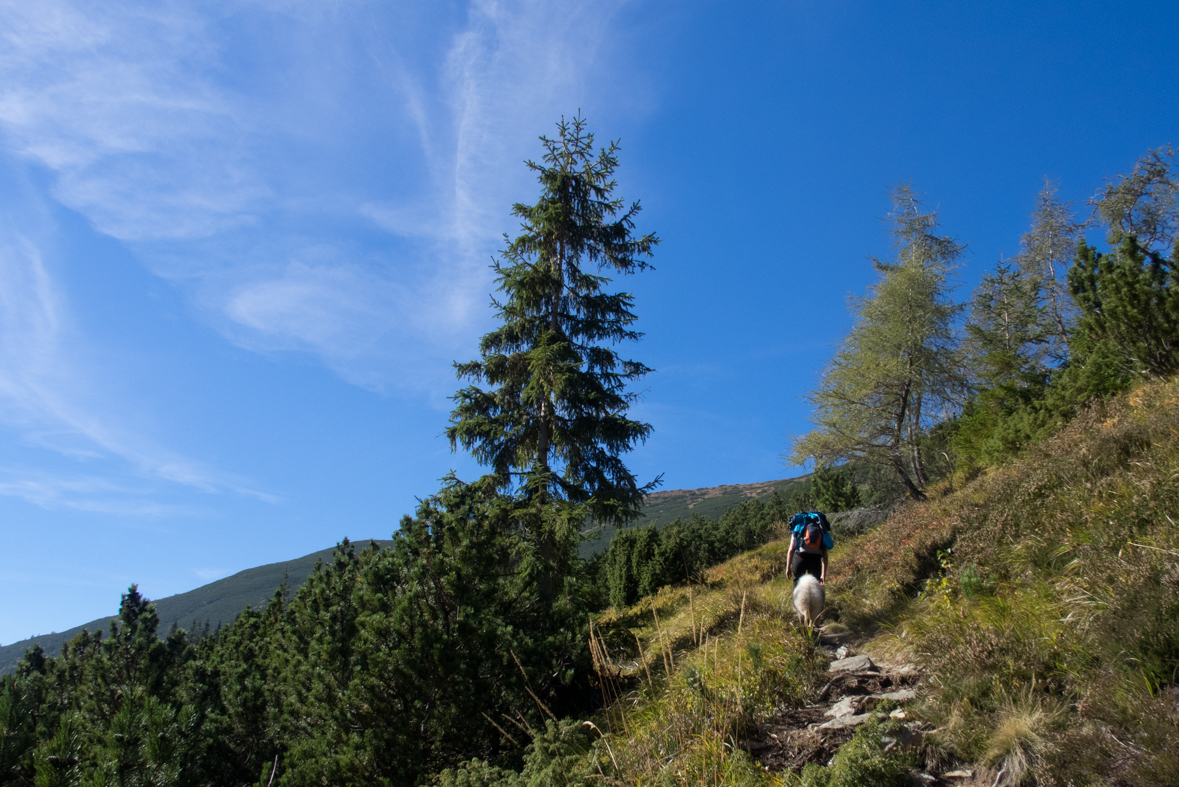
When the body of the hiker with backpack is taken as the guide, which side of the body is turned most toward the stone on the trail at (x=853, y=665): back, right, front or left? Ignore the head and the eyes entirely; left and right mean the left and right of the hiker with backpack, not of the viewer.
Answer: back

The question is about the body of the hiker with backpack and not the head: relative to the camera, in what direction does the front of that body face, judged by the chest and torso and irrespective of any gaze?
away from the camera

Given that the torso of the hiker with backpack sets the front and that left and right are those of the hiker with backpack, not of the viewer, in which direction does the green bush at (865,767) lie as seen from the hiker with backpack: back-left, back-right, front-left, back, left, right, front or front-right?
back

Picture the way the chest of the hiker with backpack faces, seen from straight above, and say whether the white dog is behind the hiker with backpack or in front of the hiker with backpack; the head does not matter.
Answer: behind

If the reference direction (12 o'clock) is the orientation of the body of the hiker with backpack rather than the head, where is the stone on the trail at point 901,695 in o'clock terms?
The stone on the trail is roughly at 6 o'clock from the hiker with backpack.

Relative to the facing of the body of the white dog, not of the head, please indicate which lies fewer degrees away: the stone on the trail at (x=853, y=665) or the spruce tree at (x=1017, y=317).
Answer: the spruce tree

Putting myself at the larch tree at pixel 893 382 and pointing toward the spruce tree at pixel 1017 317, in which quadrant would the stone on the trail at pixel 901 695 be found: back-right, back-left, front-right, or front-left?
back-right

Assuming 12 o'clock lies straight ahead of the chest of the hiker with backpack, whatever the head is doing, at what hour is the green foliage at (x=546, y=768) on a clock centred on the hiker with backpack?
The green foliage is roughly at 7 o'clock from the hiker with backpack.

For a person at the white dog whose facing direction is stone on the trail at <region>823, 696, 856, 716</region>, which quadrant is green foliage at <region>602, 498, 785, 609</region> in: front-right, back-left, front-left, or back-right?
back-right

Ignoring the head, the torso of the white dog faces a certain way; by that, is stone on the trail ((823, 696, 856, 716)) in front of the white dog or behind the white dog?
behind

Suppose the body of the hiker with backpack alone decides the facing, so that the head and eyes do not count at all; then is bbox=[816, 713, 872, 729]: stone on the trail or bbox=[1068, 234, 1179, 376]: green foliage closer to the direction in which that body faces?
the green foliage

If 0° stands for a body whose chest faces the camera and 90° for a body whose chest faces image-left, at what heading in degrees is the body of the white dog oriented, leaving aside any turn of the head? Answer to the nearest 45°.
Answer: approximately 180°

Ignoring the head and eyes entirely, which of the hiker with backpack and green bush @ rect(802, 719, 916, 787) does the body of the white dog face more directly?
the hiker with backpack

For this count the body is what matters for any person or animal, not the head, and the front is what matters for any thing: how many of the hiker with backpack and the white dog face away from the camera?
2
